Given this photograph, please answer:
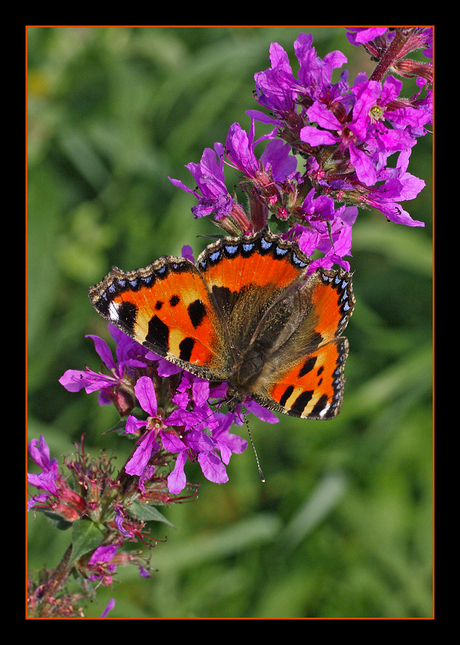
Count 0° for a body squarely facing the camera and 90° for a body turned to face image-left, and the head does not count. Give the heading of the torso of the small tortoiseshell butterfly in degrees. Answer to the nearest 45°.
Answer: approximately 45°

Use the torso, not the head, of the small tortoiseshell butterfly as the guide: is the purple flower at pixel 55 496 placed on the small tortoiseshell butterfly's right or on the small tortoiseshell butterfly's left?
on the small tortoiseshell butterfly's right
